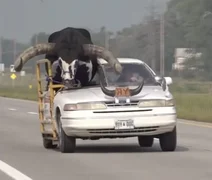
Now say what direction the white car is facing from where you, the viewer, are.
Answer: facing the viewer

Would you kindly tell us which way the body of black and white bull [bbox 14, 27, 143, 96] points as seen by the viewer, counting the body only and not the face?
toward the camera
